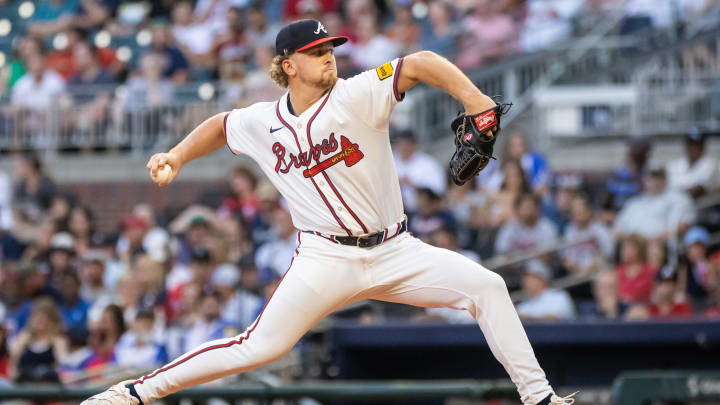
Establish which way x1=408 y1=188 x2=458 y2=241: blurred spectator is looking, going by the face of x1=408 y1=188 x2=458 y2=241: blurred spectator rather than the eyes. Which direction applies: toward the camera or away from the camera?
toward the camera

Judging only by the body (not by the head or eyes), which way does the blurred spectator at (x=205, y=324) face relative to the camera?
toward the camera

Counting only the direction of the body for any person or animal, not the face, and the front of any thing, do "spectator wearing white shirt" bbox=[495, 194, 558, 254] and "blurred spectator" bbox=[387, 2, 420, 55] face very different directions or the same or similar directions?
same or similar directions

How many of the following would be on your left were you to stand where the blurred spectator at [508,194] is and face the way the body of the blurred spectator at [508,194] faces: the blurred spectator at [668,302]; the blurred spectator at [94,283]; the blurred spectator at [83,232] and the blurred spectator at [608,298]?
2

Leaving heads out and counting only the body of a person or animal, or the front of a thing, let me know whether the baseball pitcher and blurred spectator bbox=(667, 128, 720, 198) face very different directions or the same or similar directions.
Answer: same or similar directions

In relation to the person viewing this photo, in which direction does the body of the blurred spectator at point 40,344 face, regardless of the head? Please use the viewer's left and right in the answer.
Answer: facing the viewer

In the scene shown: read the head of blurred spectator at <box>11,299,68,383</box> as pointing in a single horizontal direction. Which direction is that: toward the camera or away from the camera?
toward the camera

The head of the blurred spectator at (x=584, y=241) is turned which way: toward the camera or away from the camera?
toward the camera

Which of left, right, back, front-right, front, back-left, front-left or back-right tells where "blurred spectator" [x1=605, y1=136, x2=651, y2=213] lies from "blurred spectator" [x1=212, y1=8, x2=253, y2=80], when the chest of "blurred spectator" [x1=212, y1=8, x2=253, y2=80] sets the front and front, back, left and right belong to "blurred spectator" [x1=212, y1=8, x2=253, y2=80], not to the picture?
front-left

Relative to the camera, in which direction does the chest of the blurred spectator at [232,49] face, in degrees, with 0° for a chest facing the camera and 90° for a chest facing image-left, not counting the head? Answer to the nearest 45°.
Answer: approximately 0°

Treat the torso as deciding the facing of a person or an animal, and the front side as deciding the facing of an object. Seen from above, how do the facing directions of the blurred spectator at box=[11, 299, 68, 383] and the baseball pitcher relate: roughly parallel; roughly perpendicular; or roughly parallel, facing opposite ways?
roughly parallel

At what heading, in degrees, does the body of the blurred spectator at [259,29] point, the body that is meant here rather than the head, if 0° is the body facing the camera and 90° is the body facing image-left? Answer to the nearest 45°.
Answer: approximately 0°

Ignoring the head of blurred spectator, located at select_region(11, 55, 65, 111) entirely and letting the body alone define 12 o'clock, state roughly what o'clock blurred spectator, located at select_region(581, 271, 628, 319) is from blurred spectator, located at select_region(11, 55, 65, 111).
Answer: blurred spectator, located at select_region(581, 271, 628, 319) is roughly at 11 o'clock from blurred spectator, located at select_region(11, 55, 65, 111).

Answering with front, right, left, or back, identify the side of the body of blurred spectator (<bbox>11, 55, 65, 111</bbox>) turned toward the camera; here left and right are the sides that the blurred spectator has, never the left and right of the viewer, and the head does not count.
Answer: front

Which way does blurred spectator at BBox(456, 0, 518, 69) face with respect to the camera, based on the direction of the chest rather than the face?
toward the camera
